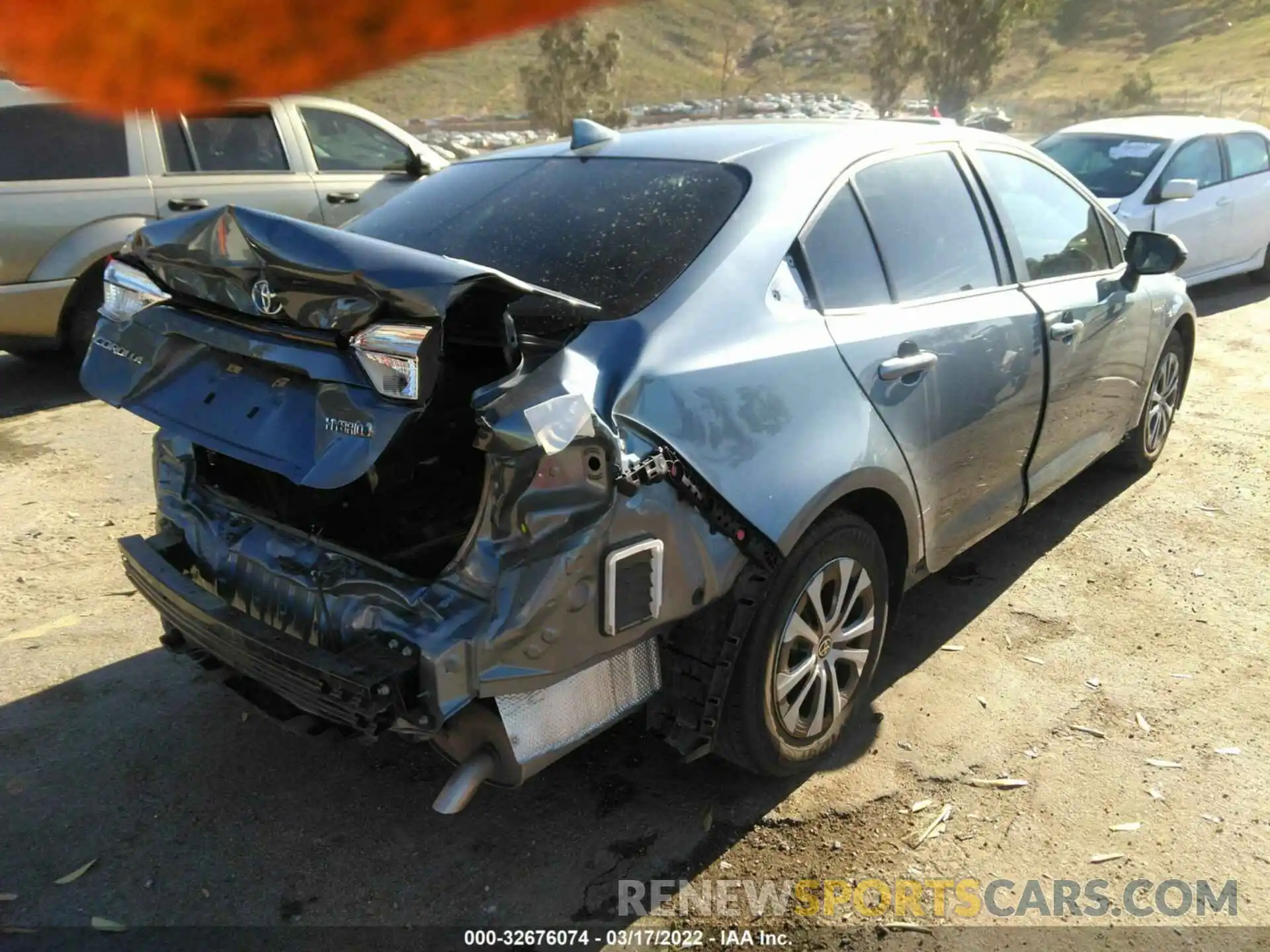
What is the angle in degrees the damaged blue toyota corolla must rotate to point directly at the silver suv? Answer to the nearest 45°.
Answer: approximately 90° to its left

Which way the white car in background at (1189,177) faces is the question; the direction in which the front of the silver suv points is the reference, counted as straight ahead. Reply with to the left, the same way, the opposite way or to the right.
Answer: the opposite way

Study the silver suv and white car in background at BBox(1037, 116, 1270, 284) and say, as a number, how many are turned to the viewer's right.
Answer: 1

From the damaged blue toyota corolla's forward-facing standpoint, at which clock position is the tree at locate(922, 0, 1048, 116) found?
The tree is roughly at 11 o'clock from the damaged blue toyota corolla.

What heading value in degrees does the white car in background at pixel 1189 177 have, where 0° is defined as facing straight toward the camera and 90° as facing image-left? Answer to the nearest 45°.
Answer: approximately 45°

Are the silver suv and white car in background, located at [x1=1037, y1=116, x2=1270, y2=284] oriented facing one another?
yes

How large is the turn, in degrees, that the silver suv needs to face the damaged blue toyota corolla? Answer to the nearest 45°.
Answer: approximately 90° to its right

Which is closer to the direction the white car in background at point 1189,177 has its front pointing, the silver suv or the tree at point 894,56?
the silver suv

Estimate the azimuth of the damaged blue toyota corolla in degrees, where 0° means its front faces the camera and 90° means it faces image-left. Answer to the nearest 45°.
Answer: approximately 225°

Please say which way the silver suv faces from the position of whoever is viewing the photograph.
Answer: facing to the right of the viewer

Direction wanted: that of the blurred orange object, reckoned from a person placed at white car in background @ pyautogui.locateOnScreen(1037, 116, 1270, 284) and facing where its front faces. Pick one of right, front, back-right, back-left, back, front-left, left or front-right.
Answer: front-left

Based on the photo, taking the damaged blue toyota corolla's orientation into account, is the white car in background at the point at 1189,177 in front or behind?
in front

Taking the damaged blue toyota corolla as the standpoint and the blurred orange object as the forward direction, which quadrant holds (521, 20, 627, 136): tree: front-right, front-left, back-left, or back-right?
back-right
